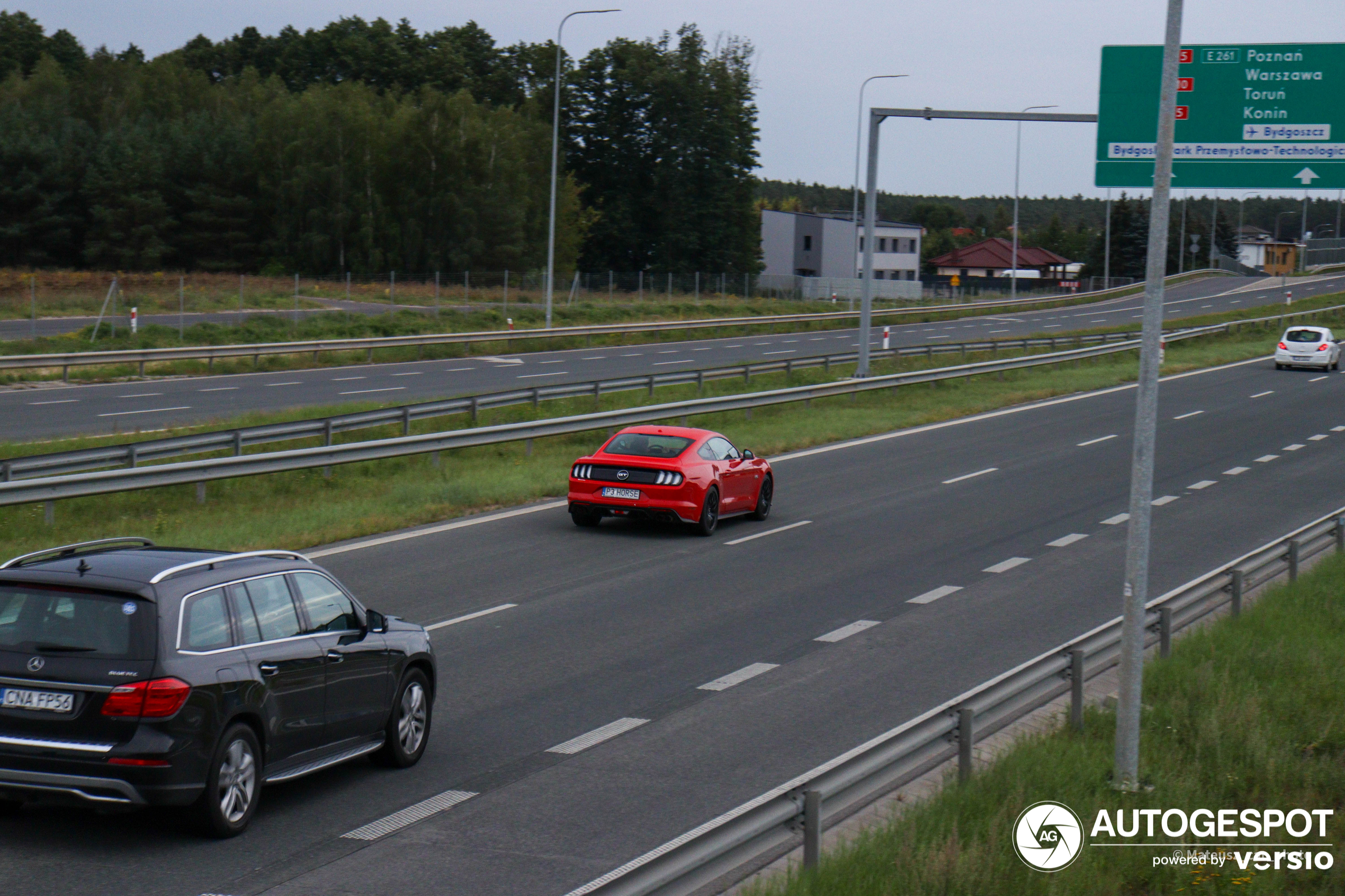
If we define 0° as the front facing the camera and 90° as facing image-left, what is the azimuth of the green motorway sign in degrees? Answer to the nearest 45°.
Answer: approximately 0°

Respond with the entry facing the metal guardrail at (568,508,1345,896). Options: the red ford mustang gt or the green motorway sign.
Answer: the green motorway sign

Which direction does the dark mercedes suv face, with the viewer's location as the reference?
facing away from the viewer and to the right of the viewer

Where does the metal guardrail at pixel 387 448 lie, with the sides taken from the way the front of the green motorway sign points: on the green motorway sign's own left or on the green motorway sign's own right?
on the green motorway sign's own right

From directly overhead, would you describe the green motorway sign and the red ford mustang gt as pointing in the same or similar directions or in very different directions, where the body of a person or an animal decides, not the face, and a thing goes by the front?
very different directions

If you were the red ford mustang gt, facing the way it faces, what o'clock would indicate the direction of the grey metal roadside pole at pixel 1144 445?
The grey metal roadside pole is roughly at 4 o'clock from the red ford mustang gt.
